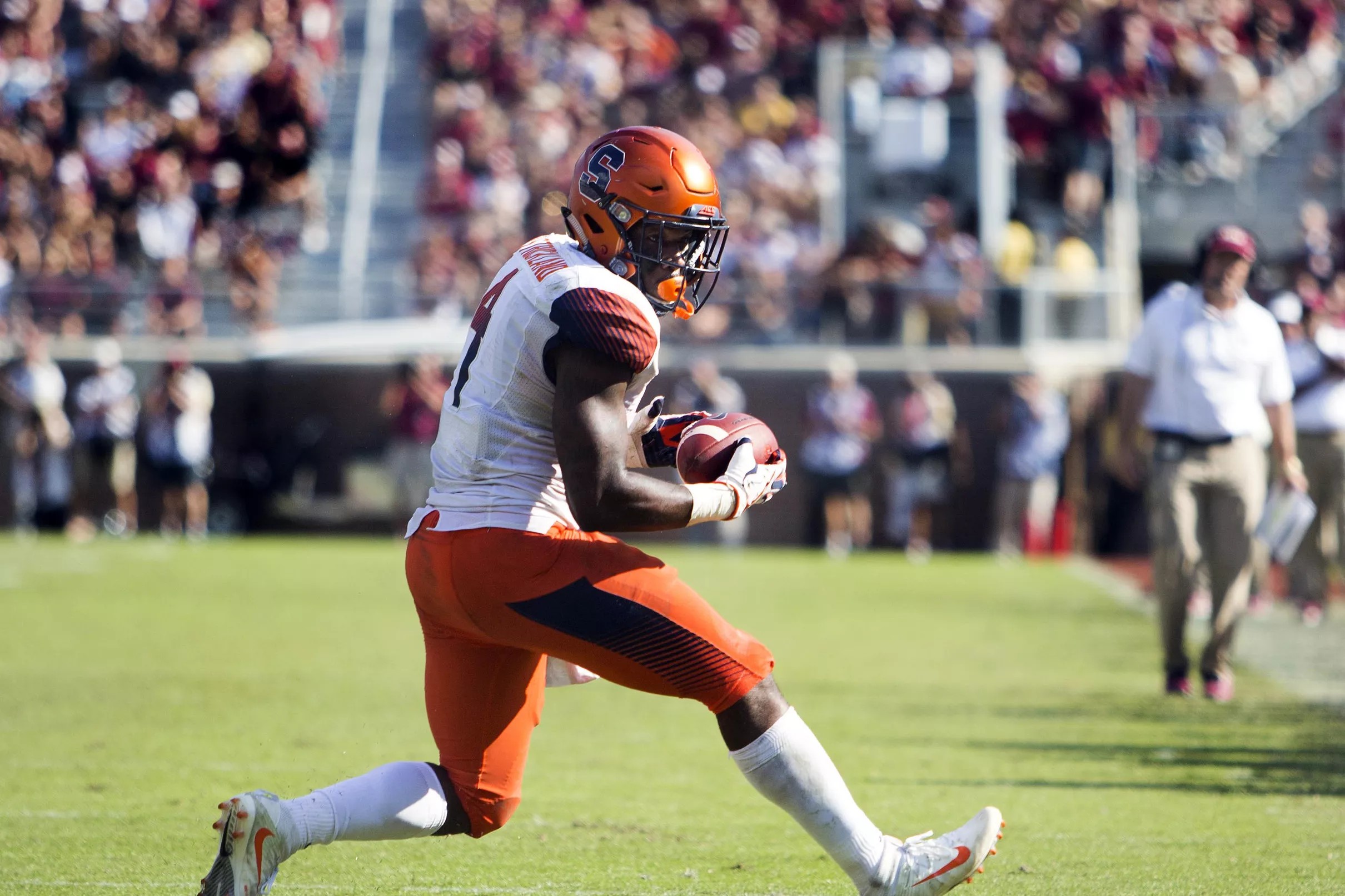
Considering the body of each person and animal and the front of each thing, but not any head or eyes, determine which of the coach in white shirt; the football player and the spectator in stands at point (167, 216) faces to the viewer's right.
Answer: the football player

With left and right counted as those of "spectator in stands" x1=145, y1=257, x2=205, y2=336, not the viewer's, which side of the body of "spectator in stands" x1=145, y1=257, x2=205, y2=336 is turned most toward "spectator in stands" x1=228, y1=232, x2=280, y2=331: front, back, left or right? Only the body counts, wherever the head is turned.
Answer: left

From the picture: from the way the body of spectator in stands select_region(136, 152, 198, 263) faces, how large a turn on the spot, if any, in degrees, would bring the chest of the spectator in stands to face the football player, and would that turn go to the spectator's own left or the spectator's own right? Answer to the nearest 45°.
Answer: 0° — they already face them

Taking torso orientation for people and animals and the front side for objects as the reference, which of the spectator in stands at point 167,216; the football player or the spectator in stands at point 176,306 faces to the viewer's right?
the football player

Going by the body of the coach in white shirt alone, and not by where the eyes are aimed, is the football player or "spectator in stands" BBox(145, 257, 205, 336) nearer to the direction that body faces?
the football player

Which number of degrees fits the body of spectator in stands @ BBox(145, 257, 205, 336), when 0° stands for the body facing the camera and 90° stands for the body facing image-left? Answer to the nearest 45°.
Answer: approximately 0°

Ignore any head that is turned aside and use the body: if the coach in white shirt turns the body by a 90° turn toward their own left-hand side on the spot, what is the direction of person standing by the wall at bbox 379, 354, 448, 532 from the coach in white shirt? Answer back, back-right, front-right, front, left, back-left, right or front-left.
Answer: back-left

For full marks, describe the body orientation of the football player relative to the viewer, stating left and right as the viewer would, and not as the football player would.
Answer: facing to the right of the viewer

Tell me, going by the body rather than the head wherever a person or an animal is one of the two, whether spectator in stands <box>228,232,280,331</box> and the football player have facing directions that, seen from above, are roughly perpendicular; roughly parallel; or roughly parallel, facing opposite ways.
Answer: roughly perpendicular

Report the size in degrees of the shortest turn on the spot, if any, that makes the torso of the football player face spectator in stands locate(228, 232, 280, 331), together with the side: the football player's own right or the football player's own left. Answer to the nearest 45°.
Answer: approximately 90° to the football player's own left

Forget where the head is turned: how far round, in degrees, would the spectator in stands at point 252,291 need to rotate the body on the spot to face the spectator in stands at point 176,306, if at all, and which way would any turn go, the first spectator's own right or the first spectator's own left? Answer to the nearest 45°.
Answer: approximately 90° to the first spectator's own right

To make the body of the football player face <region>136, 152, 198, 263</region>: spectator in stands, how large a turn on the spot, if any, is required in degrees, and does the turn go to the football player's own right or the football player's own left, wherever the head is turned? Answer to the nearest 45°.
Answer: approximately 90° to the football player's own left

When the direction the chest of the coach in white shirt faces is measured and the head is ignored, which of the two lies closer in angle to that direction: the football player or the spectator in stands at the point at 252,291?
the football player
